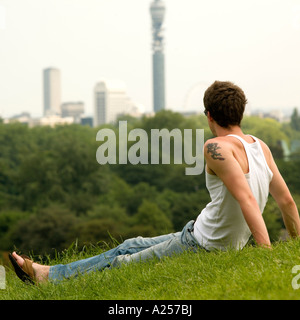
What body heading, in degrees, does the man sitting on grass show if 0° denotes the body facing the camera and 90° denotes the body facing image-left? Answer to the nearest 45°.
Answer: approximately 135°

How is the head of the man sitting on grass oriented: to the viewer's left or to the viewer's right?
to the viewer's left
